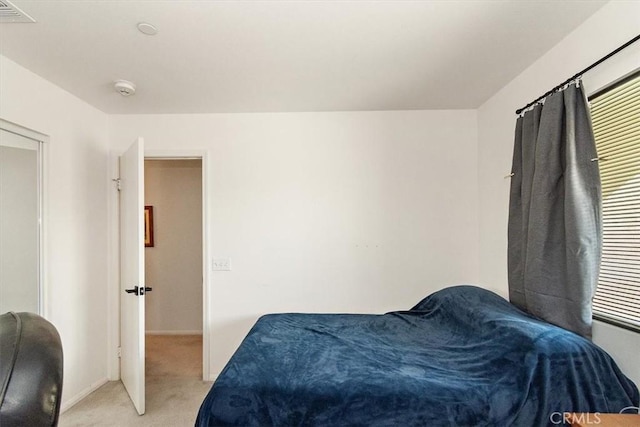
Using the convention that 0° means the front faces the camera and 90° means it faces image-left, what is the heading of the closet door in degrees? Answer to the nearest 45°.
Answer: approximately 315°

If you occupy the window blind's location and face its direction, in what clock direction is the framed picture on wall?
The framed picture on wall is roughly at 1 o'clock from the window blind.

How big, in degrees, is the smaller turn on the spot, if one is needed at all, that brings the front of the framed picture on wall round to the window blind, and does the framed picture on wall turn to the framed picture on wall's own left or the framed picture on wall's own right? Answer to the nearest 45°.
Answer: approximately 45° to the framed picture on wall's own left

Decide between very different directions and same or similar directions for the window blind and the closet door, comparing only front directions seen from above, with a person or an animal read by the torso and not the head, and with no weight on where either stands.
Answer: very different directions

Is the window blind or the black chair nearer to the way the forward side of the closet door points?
the window blind

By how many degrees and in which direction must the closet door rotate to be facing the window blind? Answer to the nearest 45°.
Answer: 0° — it already faces it
